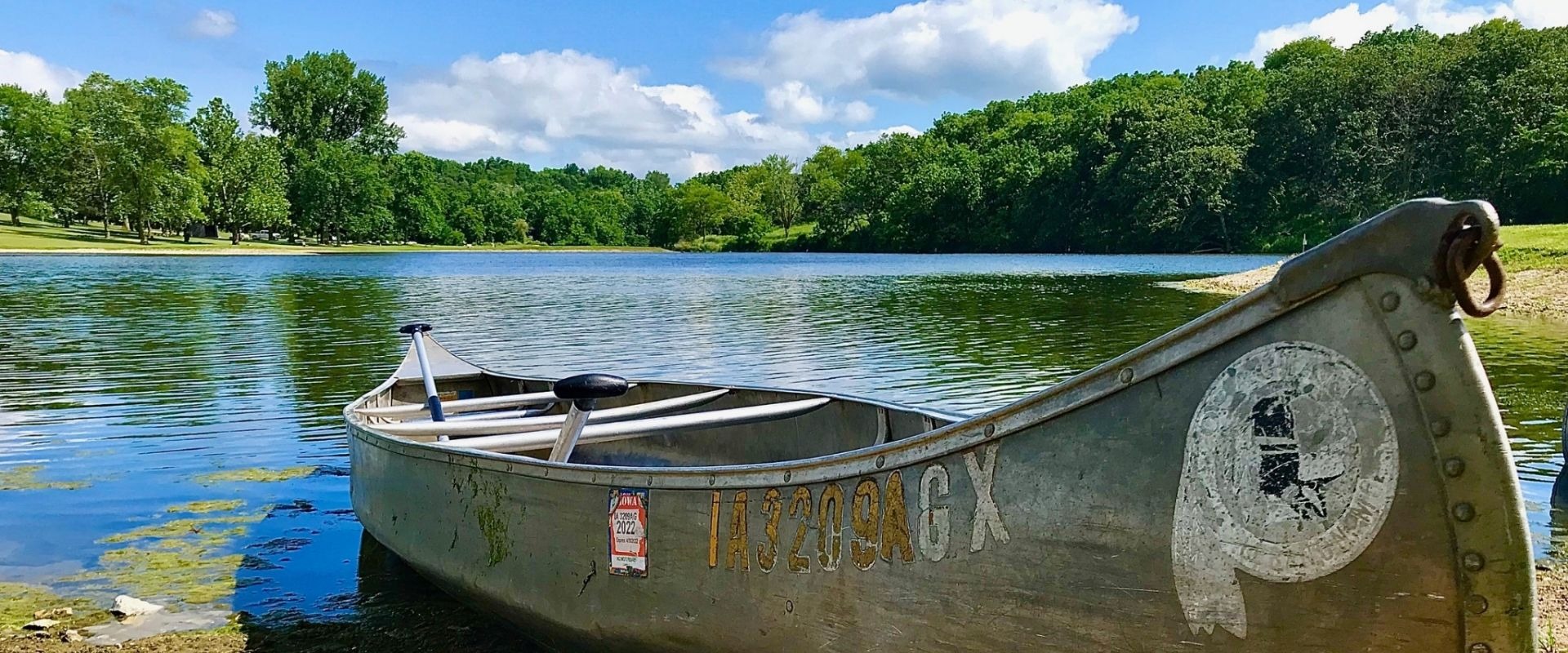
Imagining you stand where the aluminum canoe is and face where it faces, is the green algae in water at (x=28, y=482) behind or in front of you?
behind

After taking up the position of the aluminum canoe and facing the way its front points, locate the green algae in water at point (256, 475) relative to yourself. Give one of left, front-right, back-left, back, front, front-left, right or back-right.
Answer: back

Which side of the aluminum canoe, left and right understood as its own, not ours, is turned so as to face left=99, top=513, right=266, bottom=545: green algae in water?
back

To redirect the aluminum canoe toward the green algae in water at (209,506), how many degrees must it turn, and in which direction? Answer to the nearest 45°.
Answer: approximately 180°

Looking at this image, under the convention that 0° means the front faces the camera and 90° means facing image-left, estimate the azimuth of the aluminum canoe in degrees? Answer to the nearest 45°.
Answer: approximately 315°
